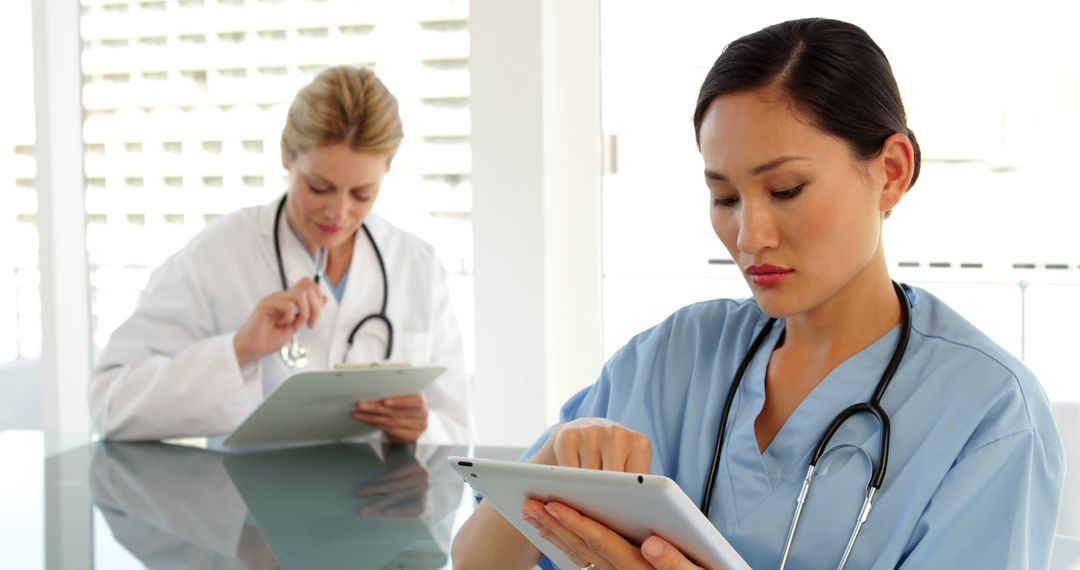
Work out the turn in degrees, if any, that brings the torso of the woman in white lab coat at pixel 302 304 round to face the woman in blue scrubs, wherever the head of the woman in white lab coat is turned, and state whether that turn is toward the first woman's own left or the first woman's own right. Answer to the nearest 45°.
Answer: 0° — they already face them

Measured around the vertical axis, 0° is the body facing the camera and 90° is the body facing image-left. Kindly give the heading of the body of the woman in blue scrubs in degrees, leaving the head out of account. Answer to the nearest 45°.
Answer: approximately 45°

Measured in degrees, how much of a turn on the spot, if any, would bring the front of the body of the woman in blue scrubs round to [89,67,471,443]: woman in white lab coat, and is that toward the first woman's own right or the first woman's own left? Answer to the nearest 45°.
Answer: approximately 90° to the first woman's own right

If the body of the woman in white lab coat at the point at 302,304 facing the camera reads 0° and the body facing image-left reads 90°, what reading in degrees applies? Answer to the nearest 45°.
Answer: approximately 0°

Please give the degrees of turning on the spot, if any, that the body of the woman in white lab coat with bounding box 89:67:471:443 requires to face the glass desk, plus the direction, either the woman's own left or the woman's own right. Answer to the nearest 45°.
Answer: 0° — they already face it
